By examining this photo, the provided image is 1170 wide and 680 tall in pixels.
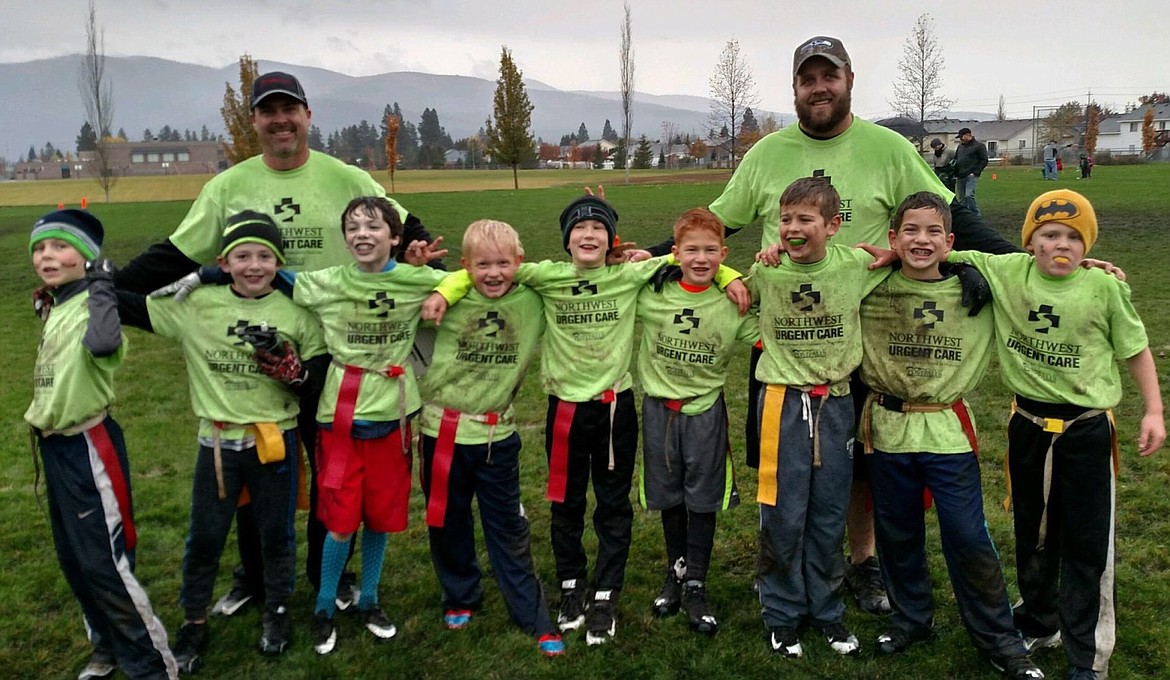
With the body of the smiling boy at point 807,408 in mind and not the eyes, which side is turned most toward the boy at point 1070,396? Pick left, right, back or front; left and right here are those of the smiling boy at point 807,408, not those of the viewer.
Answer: left

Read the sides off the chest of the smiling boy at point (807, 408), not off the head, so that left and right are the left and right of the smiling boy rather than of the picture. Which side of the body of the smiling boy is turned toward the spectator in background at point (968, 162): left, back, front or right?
back

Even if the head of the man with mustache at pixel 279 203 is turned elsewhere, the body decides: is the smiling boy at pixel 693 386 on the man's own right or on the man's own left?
on the man's own left

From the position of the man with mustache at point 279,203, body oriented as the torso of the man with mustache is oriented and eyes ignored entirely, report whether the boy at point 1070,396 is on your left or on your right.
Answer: on your left

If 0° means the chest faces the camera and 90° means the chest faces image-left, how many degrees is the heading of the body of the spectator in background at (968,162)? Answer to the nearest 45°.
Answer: approximately 45°

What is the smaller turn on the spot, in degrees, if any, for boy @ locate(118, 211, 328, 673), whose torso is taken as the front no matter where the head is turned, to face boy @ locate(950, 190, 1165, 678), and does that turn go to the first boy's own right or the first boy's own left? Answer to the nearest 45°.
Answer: approximately 45° to the first boy's own left

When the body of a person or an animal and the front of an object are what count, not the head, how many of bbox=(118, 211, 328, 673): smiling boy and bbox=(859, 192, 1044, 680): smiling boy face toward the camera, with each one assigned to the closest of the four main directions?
2

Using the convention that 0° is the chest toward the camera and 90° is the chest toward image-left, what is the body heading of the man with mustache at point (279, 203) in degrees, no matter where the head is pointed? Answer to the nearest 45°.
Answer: approximately 0°

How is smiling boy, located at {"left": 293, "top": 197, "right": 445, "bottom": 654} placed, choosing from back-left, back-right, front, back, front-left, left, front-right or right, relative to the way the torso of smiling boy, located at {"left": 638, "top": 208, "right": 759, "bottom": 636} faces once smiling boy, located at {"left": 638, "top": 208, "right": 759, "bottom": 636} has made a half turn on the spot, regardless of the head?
left
